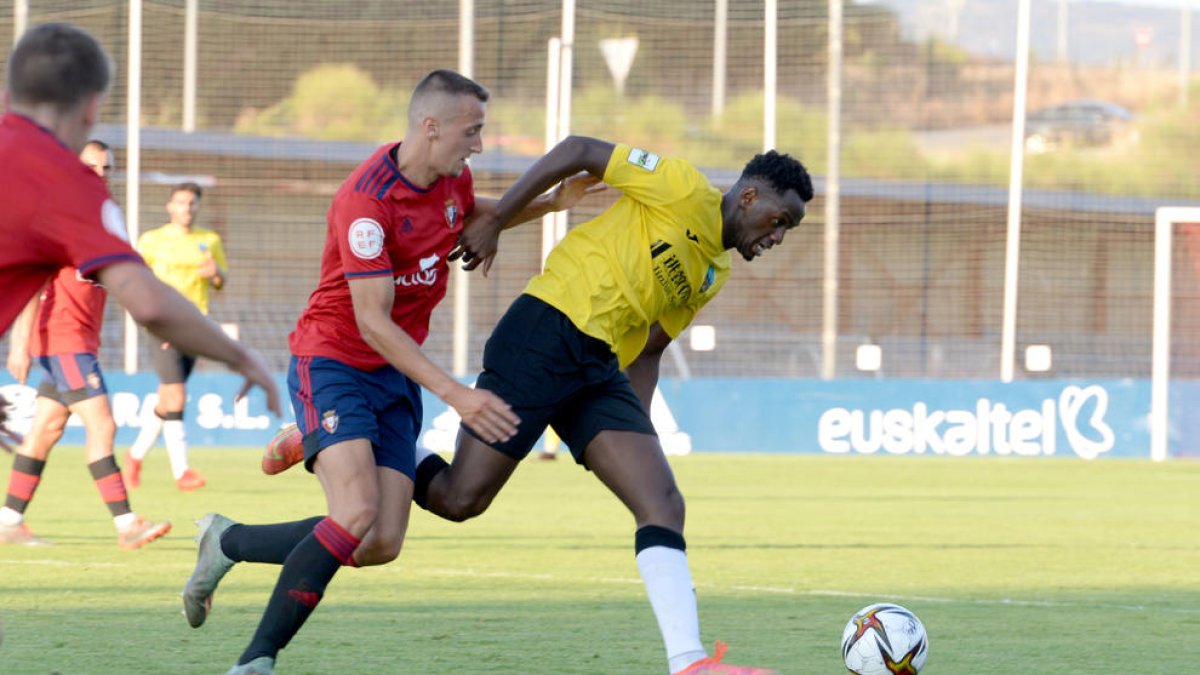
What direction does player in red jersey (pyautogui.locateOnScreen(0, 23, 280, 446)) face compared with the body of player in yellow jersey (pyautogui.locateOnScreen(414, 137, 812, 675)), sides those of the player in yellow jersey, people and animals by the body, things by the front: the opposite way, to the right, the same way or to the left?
to the left

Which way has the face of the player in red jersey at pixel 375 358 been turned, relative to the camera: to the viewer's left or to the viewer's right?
to the viewer's right

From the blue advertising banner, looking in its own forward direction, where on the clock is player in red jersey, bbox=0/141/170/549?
The player in red jersey is roughly at 1 o'clock from the blue advertising banner.

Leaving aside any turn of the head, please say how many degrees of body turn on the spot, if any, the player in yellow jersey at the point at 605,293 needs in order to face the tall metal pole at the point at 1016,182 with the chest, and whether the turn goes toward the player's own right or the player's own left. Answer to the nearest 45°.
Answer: approximately 135° to the player's own left

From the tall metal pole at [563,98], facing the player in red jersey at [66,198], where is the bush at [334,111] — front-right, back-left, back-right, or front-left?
back-right

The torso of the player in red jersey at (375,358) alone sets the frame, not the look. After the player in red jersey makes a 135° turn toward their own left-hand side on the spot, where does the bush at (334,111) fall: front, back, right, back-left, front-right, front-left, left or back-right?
front

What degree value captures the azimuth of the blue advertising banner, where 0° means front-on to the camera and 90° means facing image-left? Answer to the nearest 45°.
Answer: approximately 0°

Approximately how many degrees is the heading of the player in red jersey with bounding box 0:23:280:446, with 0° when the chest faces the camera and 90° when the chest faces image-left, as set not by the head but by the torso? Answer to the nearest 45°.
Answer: approximately 225°

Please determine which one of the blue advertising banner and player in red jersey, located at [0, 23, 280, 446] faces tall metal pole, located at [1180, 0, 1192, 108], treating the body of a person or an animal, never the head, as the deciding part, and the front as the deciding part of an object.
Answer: the player in red jersey
